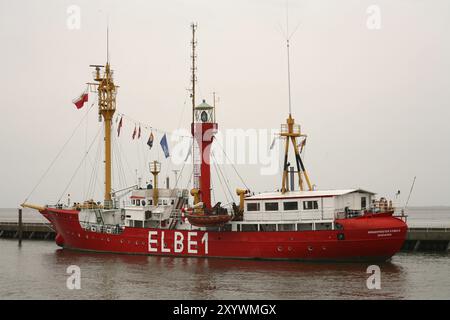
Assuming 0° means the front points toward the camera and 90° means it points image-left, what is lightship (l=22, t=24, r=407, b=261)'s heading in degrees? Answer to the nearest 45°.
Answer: approximately 90°
